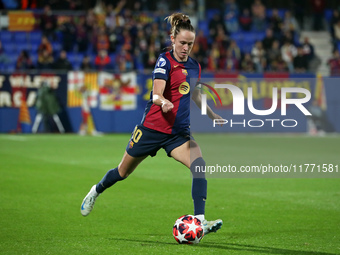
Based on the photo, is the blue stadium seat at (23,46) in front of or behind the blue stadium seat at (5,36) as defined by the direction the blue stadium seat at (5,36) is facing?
in front

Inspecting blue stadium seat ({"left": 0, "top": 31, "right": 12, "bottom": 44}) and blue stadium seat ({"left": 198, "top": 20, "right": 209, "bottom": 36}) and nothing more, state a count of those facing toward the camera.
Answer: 2

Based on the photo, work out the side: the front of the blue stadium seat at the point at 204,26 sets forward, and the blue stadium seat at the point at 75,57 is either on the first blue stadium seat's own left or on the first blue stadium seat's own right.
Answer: on the first blue stadium seat's own right

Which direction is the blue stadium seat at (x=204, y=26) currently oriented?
toward the camera

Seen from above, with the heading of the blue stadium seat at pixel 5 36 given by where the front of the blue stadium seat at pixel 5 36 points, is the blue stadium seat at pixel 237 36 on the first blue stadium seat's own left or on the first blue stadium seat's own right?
on the first blue stadium seat's own left

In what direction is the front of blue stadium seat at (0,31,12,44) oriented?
toward the camera

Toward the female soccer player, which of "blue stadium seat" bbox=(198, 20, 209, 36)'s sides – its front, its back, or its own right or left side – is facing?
front

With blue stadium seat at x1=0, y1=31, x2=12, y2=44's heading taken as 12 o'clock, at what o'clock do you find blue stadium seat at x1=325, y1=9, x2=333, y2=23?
blue stadium seat at x1=325, y1=9, x2=333, y2=23 is roughly at 9 o'clock from blue stadium seat at x1=0, y1=31, x2=12, y2=44.

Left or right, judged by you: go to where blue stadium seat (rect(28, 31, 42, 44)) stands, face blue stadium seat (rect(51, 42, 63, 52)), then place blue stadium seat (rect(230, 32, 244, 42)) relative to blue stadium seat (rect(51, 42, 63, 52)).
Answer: left

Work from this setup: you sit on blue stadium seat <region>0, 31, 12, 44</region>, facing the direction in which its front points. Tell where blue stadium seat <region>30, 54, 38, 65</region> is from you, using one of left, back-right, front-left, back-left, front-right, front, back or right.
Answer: front-left
